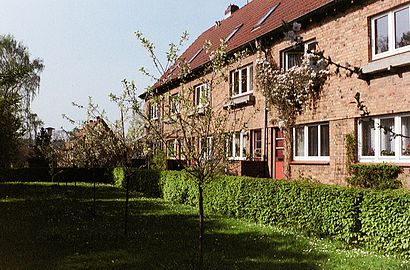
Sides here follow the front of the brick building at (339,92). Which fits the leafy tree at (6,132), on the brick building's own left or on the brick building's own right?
on the brick building's own right

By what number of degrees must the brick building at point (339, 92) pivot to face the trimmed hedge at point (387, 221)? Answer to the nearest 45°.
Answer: approximately 45° to its left

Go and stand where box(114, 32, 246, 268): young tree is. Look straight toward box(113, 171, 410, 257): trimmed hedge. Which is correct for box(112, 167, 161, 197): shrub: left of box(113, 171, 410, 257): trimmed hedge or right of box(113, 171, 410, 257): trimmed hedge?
left

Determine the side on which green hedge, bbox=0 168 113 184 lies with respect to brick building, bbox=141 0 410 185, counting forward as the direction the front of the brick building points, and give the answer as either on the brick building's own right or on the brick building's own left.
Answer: on the brick building's own right

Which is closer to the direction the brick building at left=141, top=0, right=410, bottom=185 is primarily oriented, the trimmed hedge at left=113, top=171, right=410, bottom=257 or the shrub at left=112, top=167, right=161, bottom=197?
the trimmed hedge

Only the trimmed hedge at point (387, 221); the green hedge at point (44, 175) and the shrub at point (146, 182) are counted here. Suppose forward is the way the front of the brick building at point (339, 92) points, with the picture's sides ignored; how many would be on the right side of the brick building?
2

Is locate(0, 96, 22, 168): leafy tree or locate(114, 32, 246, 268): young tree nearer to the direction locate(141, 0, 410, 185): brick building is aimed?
the young tree

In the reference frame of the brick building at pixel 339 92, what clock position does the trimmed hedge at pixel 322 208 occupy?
The trimmed hedge is roughly at 11 o'clock from the brick building.

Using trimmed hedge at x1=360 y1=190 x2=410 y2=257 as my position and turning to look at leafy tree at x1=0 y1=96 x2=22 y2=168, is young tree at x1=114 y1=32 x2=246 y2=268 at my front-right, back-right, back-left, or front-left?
front-left

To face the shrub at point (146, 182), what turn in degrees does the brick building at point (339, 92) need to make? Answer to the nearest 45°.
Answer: approximately 90° to its right
